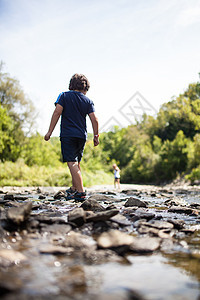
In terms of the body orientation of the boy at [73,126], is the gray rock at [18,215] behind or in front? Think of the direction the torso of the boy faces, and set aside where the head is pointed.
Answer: behind

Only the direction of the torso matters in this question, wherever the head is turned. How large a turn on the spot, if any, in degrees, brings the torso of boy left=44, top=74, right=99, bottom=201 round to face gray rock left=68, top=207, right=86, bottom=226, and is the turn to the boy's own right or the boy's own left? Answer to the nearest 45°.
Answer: approximately 135° to the boy's own right

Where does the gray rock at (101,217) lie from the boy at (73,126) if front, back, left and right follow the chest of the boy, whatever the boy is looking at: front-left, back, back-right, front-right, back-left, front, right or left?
back-right

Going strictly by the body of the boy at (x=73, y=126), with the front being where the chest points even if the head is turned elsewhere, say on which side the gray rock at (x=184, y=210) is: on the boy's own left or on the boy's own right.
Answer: on the boy's own right

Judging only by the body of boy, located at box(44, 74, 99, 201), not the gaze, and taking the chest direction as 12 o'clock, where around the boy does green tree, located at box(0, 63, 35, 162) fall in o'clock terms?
The green tree is roughly at 10 o'clock from the boy.

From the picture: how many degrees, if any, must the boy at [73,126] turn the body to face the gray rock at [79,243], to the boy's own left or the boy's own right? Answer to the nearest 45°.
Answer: approximately 135° to the boy's own right

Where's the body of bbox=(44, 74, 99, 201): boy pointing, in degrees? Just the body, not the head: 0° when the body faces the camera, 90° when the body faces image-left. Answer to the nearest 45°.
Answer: approximately 225°

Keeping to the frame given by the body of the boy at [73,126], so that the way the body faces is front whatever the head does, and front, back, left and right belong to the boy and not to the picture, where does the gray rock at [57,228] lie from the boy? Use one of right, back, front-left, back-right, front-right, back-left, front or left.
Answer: back-right
